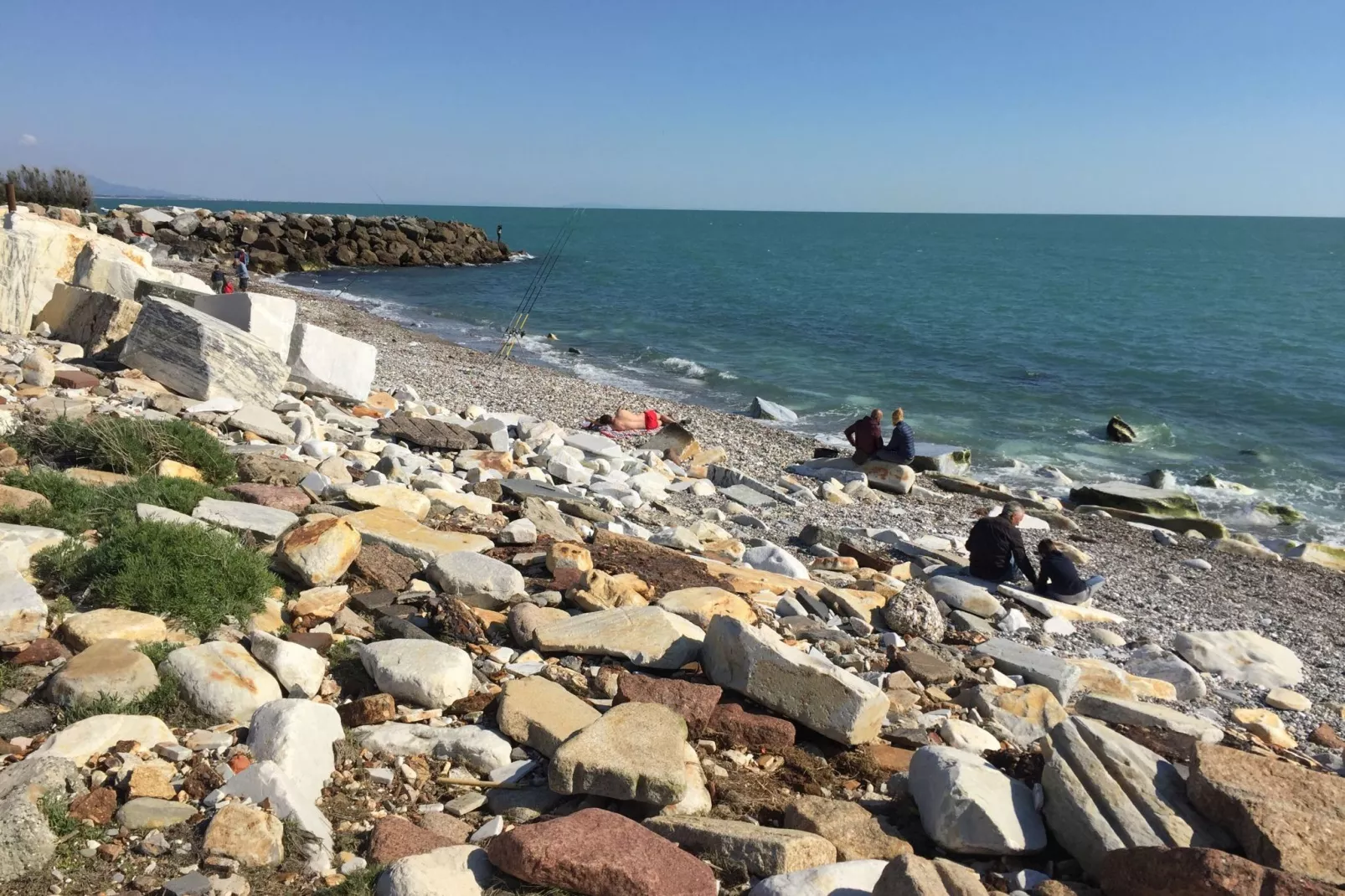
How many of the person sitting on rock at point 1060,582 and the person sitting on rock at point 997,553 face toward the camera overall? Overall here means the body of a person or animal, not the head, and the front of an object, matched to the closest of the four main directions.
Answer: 0

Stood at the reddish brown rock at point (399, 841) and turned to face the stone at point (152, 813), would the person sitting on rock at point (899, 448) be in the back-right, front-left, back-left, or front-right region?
back-right

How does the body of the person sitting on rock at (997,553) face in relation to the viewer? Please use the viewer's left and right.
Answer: facing away from the viewer and to the right of the viewer

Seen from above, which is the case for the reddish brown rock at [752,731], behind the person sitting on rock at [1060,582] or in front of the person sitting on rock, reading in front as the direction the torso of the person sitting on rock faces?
behind

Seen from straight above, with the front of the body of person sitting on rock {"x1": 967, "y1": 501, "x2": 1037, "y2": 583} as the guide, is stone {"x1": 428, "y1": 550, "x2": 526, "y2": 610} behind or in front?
behind

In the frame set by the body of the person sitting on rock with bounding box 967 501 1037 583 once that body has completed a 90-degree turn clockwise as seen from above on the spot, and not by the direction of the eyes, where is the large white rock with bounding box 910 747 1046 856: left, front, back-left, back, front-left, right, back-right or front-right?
front-right

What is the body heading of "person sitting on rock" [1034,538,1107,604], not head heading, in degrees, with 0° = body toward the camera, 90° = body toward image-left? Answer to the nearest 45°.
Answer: approximately 225°

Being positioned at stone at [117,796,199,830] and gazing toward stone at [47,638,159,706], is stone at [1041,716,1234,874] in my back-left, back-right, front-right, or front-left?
back-right
